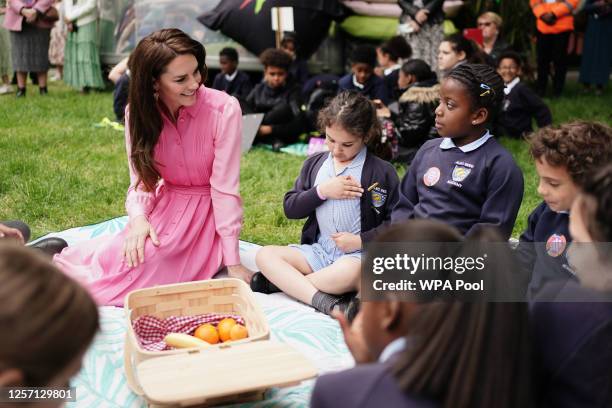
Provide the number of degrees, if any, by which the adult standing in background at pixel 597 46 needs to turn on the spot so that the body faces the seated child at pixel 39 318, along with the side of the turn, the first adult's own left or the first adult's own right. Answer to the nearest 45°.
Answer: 0° — they already face them

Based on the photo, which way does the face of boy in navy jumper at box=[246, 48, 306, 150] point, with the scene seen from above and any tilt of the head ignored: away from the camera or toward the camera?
toward the camera

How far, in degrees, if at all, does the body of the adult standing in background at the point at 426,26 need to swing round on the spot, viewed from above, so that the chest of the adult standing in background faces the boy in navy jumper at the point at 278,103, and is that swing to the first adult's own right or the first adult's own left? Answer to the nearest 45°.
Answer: approximately 45° to the first adult's own right

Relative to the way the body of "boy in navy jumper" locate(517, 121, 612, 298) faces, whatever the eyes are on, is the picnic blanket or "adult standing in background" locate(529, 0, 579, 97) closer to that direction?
the picnic blanket

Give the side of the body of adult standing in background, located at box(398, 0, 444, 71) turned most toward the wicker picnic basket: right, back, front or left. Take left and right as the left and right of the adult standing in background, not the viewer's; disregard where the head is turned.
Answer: front

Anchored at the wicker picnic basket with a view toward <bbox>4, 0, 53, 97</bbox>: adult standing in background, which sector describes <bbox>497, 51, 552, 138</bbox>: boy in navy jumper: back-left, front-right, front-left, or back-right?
front-right

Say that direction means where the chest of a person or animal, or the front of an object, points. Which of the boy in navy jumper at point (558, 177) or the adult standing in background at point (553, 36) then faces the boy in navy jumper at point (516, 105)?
the adult standing in background

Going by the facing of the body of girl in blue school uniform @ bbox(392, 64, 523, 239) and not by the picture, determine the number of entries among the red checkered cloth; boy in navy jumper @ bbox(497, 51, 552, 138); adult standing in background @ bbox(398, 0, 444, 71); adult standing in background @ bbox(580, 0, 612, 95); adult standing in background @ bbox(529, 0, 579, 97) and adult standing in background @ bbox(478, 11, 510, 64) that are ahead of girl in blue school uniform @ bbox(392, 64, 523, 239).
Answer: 1

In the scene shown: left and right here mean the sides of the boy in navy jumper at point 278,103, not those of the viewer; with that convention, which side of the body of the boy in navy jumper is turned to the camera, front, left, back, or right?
front

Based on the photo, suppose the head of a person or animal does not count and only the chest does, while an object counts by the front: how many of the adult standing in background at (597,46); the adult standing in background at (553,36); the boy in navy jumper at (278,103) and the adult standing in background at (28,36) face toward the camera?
4

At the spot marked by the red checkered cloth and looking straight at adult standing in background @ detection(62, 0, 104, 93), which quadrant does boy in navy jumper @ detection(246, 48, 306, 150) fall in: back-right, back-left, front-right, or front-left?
front-right

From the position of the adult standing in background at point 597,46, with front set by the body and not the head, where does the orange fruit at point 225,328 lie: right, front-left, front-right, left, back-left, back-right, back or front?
front

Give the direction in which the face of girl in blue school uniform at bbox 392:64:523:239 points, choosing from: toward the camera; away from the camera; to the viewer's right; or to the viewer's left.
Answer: to the viewer's left

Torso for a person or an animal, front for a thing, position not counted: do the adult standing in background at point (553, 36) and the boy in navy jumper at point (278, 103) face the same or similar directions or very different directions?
same or similar directions

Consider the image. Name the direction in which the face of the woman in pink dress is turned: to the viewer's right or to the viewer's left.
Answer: to the viewer's right

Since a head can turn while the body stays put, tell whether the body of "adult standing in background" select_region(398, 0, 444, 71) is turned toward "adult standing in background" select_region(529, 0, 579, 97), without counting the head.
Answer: no

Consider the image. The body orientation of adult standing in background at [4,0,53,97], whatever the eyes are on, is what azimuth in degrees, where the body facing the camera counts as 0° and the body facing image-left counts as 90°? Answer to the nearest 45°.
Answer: approximately 0°
